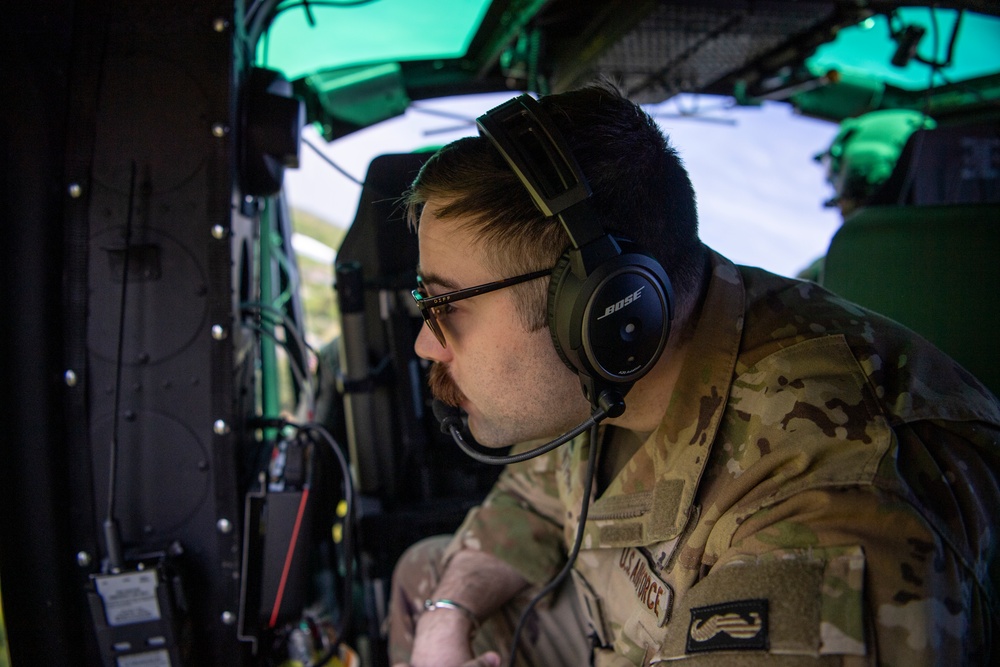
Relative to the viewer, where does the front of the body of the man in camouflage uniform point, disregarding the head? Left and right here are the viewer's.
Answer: facing to the left of the viewer
